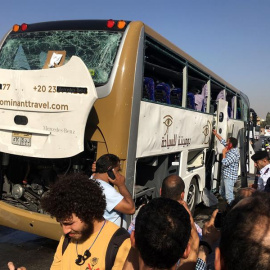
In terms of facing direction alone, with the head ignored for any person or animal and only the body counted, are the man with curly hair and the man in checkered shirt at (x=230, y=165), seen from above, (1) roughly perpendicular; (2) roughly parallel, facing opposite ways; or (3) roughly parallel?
roughly perpendicular

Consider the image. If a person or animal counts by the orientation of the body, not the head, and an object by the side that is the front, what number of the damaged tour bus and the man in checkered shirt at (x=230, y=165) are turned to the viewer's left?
1

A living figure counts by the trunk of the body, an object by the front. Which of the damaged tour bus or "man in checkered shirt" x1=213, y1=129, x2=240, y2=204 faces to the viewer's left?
the man in checkered shirt

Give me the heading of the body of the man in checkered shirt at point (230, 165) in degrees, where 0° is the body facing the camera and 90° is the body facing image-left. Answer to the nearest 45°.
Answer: approximately 90°

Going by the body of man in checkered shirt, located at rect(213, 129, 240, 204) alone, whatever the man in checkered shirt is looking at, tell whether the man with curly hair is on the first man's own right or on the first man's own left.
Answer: on the first man's own left

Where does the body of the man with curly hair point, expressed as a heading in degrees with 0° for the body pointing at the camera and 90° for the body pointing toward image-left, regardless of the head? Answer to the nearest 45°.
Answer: approximately 45°

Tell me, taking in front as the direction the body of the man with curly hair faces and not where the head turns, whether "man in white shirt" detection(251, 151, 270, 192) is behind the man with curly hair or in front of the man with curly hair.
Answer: behind
